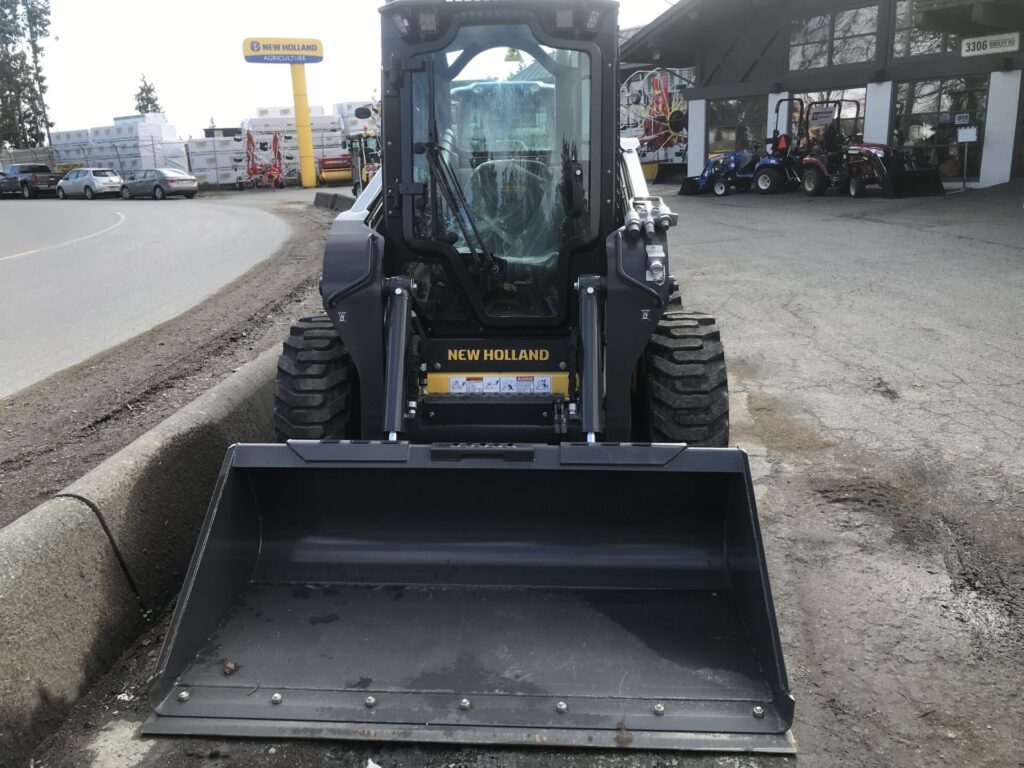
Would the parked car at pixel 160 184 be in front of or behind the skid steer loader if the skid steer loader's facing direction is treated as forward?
behind

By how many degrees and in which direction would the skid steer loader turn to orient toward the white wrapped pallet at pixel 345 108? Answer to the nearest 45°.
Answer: approximately 180°

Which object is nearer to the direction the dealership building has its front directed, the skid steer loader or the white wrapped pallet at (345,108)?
the skid steer loader

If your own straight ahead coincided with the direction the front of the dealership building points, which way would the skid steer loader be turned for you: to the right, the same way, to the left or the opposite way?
to the left

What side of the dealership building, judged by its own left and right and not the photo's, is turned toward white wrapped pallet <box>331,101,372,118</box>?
right

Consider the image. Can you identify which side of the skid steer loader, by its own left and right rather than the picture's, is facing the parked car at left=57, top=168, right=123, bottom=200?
back

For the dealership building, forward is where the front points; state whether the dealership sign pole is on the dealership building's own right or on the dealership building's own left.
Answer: on the dealership building's own right

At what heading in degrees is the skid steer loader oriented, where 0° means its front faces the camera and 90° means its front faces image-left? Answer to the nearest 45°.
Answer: approximately 0°

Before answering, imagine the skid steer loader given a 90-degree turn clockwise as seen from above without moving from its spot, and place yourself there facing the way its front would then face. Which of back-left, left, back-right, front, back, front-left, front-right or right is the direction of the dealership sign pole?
right
